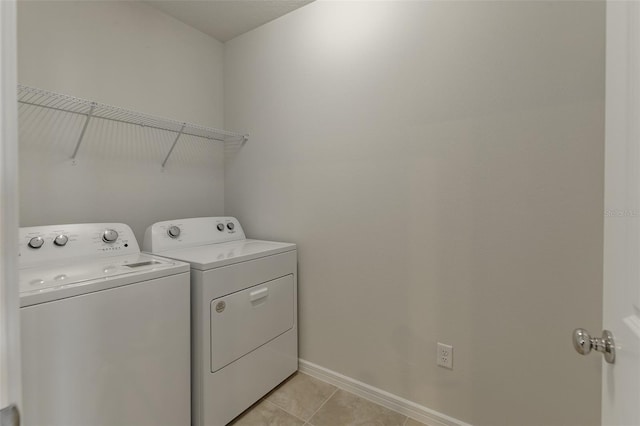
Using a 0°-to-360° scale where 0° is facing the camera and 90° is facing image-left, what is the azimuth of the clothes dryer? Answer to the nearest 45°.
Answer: approximately 315°

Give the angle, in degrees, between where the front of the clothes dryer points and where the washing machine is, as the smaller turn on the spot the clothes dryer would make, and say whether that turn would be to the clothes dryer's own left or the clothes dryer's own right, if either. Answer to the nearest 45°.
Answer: approximately 90° to the clothes dryer's own right

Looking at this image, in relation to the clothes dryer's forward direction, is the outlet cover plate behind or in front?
in front
